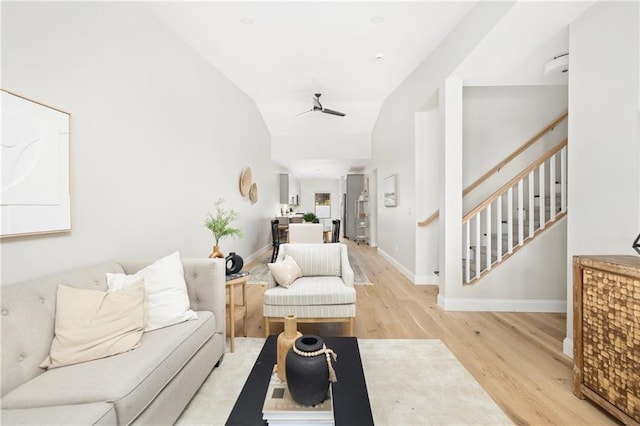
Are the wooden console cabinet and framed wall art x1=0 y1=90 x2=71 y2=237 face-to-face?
yes

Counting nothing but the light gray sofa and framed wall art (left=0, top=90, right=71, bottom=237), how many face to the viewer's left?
0

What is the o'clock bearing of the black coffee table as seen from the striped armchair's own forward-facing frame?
The black coffee table is roughly at 12 o'clock from the striped armchair.

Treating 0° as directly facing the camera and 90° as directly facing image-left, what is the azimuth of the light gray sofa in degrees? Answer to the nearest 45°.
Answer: approximately 315°

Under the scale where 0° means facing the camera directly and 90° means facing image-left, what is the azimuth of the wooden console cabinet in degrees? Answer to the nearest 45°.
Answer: approximately 45°

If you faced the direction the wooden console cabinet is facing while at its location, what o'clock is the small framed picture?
The small framed picture is roughly at 3 o'clock from the wooden console cabinet.

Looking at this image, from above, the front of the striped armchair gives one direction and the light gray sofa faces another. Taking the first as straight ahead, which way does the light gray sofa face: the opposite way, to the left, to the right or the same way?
to the left

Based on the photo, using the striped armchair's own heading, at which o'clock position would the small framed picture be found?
The small framed picture is roughly at 7 o'clock from the striped armchair.

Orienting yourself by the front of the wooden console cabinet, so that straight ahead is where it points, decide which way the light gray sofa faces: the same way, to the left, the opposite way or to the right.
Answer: the opposite way

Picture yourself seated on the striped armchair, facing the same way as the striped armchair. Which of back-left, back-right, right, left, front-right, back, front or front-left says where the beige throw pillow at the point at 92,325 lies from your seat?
front-right
